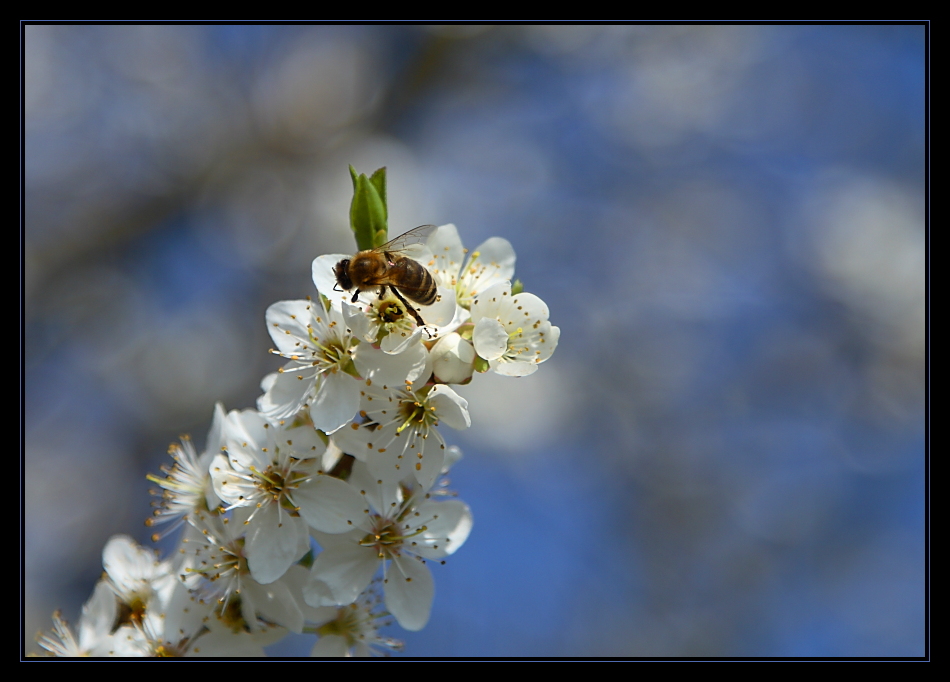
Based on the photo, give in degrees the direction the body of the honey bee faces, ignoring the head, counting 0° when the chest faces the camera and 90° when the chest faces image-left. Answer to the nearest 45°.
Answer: approximately 90°
